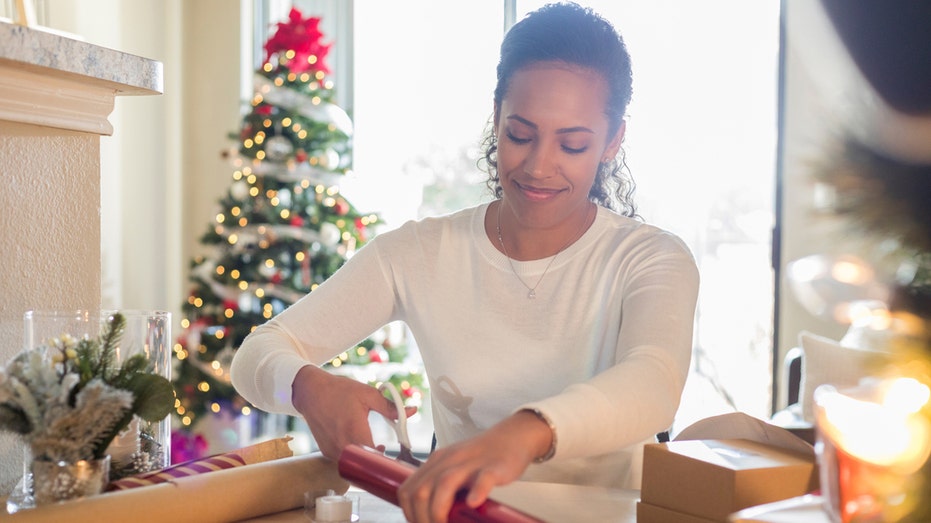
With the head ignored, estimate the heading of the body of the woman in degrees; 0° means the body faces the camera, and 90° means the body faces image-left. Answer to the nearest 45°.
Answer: approximately 0°

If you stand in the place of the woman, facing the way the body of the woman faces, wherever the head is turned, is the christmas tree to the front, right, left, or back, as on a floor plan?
back

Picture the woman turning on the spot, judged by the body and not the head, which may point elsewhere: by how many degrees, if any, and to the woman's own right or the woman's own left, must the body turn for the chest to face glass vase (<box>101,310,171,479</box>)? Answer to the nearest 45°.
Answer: approximately 45° to the woman's own right

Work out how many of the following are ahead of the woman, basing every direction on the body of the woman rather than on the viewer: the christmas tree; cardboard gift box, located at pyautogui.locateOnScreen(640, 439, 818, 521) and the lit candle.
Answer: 2

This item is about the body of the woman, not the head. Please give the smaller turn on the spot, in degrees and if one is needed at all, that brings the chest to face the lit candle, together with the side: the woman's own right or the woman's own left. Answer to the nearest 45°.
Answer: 0° — they already face it
